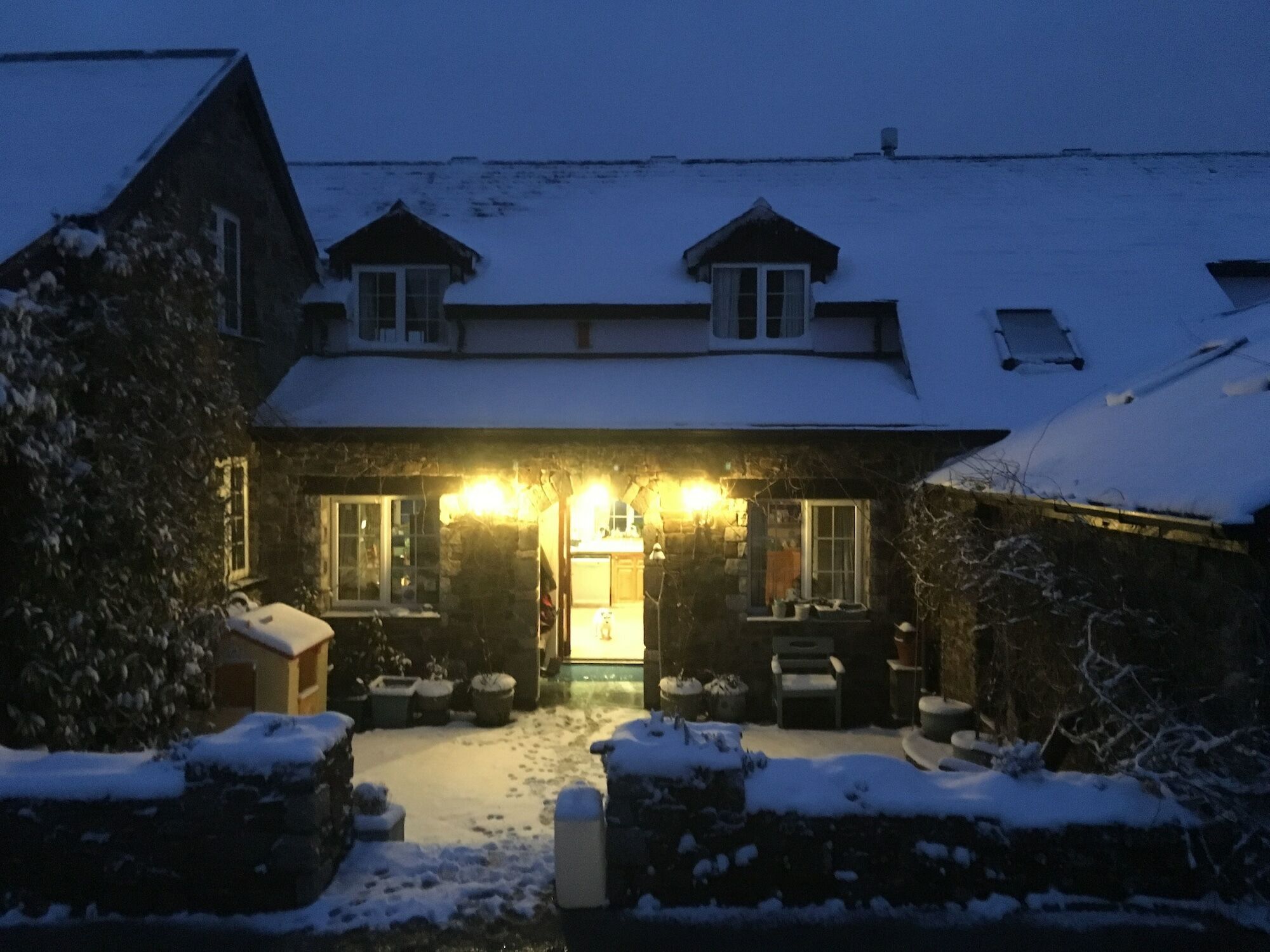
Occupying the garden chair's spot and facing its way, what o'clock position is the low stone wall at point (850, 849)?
The low stone wall is roughly at 12 o'clock from the garden chair.

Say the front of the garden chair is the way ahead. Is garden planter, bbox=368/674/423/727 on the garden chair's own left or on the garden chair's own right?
on the garden chair's own right

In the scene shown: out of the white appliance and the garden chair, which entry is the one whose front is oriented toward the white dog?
the white appliance

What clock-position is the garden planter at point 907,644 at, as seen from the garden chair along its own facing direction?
The garden planter is roughly at 9 o'clock from the garden chair.

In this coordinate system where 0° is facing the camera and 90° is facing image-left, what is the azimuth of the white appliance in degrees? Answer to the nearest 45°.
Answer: approximately 0°

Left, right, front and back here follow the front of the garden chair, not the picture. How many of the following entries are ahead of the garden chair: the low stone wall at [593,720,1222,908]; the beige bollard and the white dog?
2
